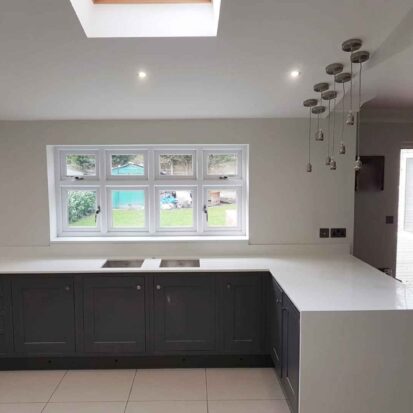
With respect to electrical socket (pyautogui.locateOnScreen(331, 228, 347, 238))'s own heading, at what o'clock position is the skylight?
The skylight is roughly at 1 o'clock from the electrical socket.

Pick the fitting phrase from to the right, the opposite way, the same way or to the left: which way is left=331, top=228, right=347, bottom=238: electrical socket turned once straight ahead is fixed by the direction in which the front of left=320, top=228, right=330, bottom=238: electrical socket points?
the same way

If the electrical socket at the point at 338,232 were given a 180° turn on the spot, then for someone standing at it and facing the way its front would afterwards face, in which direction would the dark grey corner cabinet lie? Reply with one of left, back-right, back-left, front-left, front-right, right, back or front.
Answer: back-left

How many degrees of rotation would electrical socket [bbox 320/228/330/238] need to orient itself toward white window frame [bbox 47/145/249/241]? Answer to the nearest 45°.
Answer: approximately 90° to its right

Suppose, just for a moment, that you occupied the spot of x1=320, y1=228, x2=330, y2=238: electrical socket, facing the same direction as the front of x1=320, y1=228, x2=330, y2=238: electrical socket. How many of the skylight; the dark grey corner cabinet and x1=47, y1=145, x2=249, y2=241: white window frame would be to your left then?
0

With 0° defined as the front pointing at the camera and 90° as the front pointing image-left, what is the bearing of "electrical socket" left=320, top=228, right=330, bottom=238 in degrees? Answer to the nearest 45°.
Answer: approximately 0°

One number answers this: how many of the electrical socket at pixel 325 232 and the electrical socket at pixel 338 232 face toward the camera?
2

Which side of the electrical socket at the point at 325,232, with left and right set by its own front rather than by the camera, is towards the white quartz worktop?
front

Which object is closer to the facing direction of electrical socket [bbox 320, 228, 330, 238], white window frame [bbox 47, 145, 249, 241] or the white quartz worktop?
the white quartz worktop

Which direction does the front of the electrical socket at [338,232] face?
toward the camera

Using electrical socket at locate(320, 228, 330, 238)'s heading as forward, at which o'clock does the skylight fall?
The skylight is roughly at 1 o'clock from the electrical socket.

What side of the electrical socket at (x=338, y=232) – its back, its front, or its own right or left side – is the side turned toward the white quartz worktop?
front
